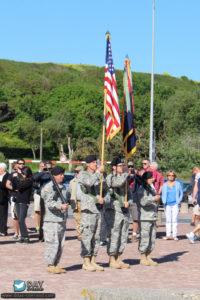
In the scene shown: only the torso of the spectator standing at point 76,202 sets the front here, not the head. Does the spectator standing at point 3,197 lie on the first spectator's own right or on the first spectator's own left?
on the first spectator's own right

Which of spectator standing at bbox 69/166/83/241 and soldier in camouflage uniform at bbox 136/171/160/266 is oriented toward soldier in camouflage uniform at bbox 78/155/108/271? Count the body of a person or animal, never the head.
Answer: the spectator standing

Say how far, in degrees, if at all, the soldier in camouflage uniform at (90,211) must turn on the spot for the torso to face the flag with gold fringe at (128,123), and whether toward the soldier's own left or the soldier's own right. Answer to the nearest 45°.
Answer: approximately 90° to the soldier's own left

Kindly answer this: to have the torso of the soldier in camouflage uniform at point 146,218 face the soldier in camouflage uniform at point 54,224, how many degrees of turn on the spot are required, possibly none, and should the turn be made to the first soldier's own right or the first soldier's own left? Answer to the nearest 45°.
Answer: approximately 135° to the first soldier's own right

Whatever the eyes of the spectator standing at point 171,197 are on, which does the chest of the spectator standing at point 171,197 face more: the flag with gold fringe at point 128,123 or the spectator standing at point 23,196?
the flag with gold fringe

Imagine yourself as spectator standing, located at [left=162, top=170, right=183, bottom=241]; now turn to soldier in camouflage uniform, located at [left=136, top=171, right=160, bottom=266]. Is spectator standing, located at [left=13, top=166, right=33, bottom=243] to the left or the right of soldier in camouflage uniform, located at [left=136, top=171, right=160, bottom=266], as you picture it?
right
